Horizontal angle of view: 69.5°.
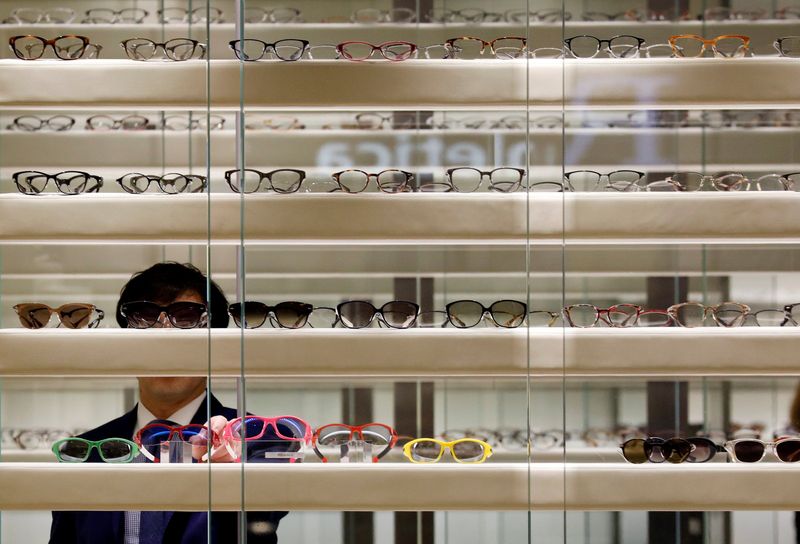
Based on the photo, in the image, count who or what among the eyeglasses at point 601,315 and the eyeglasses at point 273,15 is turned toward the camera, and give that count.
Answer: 2

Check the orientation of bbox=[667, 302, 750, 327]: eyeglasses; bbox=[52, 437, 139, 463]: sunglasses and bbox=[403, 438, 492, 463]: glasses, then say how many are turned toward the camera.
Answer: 3

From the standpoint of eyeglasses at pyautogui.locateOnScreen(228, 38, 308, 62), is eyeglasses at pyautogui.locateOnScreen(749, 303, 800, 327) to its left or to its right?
on its left

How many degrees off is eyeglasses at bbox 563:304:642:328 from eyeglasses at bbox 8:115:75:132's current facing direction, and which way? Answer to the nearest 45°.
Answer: approximately 45° to its left

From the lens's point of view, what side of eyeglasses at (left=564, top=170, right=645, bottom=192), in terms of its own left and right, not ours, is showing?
front

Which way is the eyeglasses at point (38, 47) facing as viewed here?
toward the camera

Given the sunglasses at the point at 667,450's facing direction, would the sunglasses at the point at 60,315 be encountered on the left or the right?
on its right

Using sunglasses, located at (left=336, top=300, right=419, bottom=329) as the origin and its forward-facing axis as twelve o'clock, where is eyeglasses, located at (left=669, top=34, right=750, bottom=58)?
The eyeglasses is roughly at 9 o'clock from the sunglasses.

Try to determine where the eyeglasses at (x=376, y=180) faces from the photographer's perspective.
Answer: facing the viewer

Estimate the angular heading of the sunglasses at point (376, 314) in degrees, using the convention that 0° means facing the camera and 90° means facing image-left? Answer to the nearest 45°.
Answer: approximately 0°

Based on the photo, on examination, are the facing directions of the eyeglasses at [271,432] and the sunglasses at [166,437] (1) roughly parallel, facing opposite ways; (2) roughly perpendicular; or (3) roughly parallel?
roughly parallel
